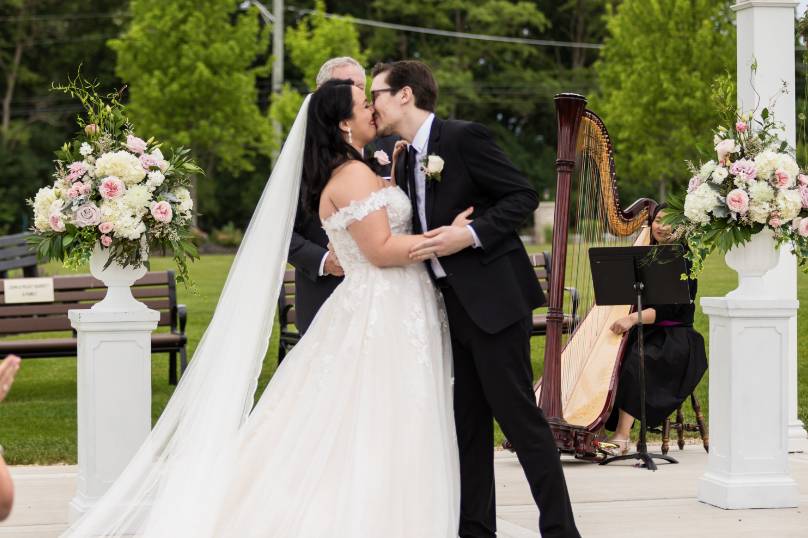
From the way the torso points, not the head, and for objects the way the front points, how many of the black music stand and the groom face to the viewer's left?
1

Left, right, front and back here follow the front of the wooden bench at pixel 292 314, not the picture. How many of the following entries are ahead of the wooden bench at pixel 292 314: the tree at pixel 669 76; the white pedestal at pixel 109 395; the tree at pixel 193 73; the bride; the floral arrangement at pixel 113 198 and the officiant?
4

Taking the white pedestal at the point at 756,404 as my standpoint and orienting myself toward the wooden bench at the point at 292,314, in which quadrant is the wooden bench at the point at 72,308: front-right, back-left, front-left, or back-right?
front-left

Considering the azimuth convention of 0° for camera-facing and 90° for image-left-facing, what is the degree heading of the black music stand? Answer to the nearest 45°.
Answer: approximately 180°

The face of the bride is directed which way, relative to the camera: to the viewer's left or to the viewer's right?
to the viewer's right

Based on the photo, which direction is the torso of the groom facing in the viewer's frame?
to the viewer's left

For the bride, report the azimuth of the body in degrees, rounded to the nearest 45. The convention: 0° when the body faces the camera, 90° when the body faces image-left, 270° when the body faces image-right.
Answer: approximately 270°

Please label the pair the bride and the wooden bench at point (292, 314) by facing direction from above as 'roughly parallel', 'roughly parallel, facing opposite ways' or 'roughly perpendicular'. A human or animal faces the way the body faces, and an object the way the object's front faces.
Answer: roughly perpendicular

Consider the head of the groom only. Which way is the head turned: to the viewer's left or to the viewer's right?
to the viewer's left

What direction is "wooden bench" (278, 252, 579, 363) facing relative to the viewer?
toward the camera

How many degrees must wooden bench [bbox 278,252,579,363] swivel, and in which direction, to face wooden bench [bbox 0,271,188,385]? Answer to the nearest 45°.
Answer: approximately 90° to its right

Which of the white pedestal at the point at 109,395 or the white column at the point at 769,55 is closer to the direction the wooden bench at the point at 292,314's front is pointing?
the white pedestal

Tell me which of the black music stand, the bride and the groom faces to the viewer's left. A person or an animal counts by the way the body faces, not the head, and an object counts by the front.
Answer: the groom

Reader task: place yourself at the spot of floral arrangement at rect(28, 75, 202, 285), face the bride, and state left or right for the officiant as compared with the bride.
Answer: left
